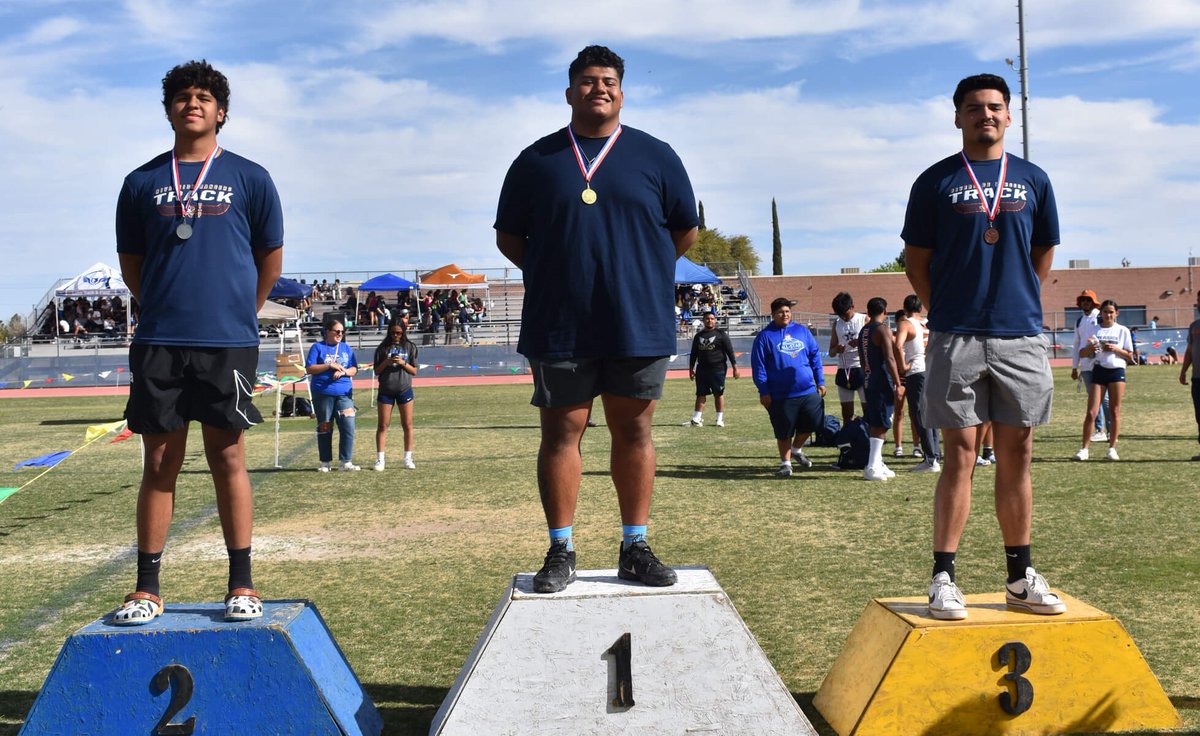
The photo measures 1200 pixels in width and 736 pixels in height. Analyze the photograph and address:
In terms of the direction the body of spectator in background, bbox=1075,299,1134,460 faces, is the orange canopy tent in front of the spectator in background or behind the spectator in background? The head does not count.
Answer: behind

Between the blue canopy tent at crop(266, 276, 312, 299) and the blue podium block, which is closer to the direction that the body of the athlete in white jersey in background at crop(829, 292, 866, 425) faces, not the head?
the blue podium block

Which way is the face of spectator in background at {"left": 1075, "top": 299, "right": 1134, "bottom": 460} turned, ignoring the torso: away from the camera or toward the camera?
toward the camera

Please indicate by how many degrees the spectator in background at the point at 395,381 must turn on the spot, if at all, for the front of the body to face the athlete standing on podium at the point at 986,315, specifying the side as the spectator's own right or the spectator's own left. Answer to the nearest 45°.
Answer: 0° — they already face them

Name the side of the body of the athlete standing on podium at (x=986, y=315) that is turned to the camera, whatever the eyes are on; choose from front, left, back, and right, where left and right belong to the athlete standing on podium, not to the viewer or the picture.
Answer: front

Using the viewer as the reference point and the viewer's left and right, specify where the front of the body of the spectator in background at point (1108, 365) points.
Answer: facing the viewer

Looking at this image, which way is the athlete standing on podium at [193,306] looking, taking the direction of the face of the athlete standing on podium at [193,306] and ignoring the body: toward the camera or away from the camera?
toward the camera

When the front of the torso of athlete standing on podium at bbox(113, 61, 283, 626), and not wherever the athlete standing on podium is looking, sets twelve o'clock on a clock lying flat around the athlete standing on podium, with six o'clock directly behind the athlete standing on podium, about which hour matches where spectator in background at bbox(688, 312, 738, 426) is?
The spectator in background is roughly at 7 o'clock from the athlete standing on podium.

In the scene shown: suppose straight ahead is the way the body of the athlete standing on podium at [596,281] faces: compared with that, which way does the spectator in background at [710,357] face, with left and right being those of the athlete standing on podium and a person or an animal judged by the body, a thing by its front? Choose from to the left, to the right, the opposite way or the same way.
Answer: the same way

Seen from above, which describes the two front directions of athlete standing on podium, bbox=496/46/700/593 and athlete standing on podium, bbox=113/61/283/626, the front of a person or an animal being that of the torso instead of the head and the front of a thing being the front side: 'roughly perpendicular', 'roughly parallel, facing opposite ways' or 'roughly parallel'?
roughly parallel

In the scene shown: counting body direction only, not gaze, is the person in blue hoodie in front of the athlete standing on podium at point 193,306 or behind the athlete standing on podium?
behind

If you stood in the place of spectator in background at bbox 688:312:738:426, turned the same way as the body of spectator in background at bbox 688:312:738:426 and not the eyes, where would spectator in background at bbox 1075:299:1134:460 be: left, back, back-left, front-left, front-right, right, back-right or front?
front-left

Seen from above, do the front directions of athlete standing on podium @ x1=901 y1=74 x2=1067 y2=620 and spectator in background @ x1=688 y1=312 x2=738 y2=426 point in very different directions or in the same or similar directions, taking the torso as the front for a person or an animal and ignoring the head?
same or similar directions

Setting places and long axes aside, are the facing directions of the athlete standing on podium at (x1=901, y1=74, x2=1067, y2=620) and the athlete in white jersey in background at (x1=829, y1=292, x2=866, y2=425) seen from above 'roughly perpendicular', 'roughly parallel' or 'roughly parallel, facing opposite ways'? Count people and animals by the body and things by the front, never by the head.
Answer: roughly parallel

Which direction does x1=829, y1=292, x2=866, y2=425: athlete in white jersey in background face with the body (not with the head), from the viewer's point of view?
toward the camera

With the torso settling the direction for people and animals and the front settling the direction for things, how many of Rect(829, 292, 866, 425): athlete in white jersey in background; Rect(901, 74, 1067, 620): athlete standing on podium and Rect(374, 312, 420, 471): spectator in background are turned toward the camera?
3

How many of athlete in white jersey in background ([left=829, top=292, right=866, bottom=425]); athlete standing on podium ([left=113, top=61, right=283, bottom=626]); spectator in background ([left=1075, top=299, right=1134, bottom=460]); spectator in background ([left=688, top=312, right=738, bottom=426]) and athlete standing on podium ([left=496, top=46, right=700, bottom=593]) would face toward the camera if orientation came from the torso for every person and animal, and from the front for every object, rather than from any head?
5

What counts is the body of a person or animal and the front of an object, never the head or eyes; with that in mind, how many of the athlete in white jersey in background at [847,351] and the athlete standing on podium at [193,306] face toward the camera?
2
